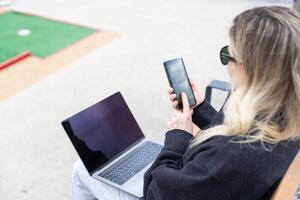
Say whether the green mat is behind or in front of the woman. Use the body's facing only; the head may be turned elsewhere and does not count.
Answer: in front

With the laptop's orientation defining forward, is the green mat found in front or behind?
behind

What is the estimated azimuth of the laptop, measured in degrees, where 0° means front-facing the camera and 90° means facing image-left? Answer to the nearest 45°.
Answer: approximately 315°

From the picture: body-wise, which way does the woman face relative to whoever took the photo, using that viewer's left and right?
facing away from the viewer and to the left of the viewer

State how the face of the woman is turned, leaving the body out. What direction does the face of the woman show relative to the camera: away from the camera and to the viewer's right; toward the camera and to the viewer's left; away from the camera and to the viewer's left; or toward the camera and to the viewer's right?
away from the camera and to the viewer's left

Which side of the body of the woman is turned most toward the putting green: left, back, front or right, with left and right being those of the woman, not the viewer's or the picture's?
front

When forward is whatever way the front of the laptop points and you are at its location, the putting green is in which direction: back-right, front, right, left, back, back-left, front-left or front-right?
back-left
